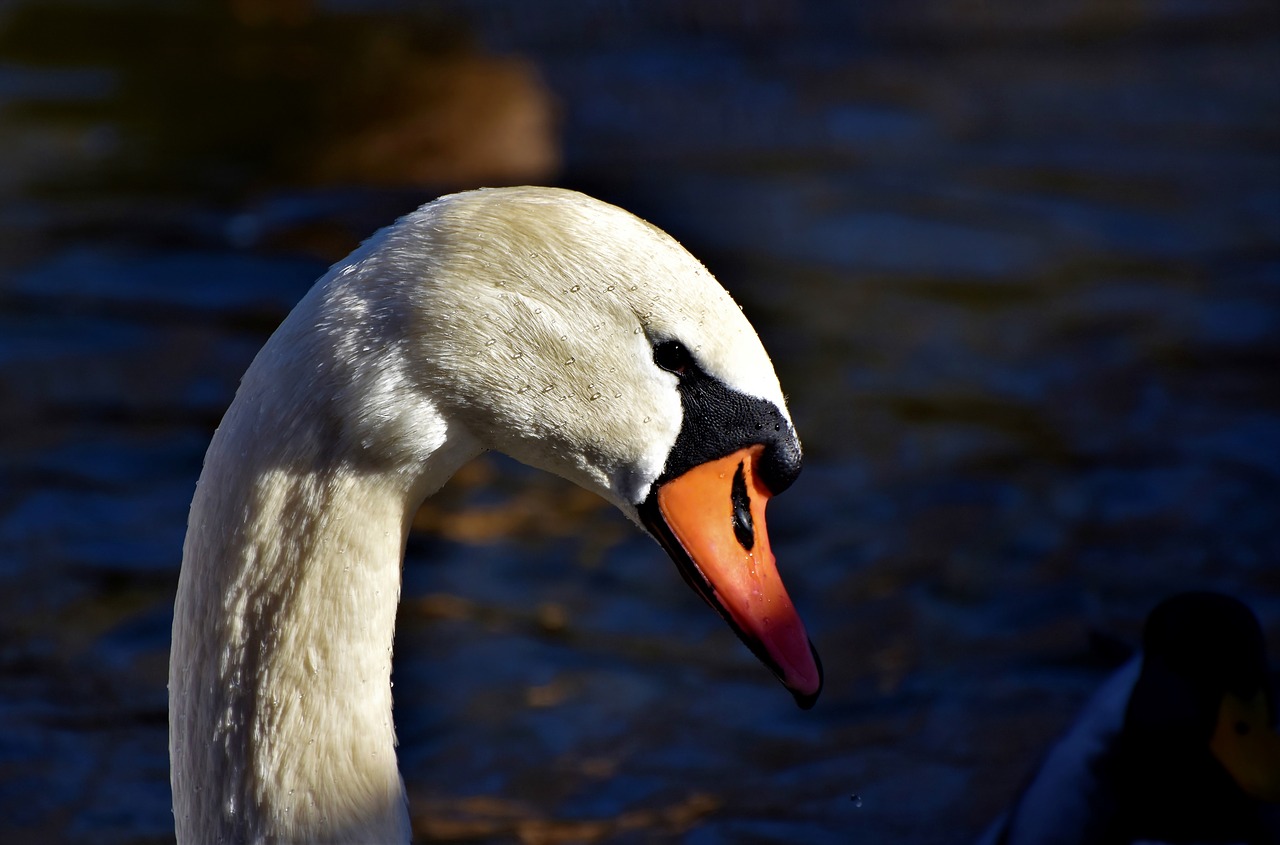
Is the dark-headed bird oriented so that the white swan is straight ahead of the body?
no

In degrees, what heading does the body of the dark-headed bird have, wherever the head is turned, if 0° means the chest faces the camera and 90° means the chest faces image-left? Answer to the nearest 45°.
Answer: approximately 315°
